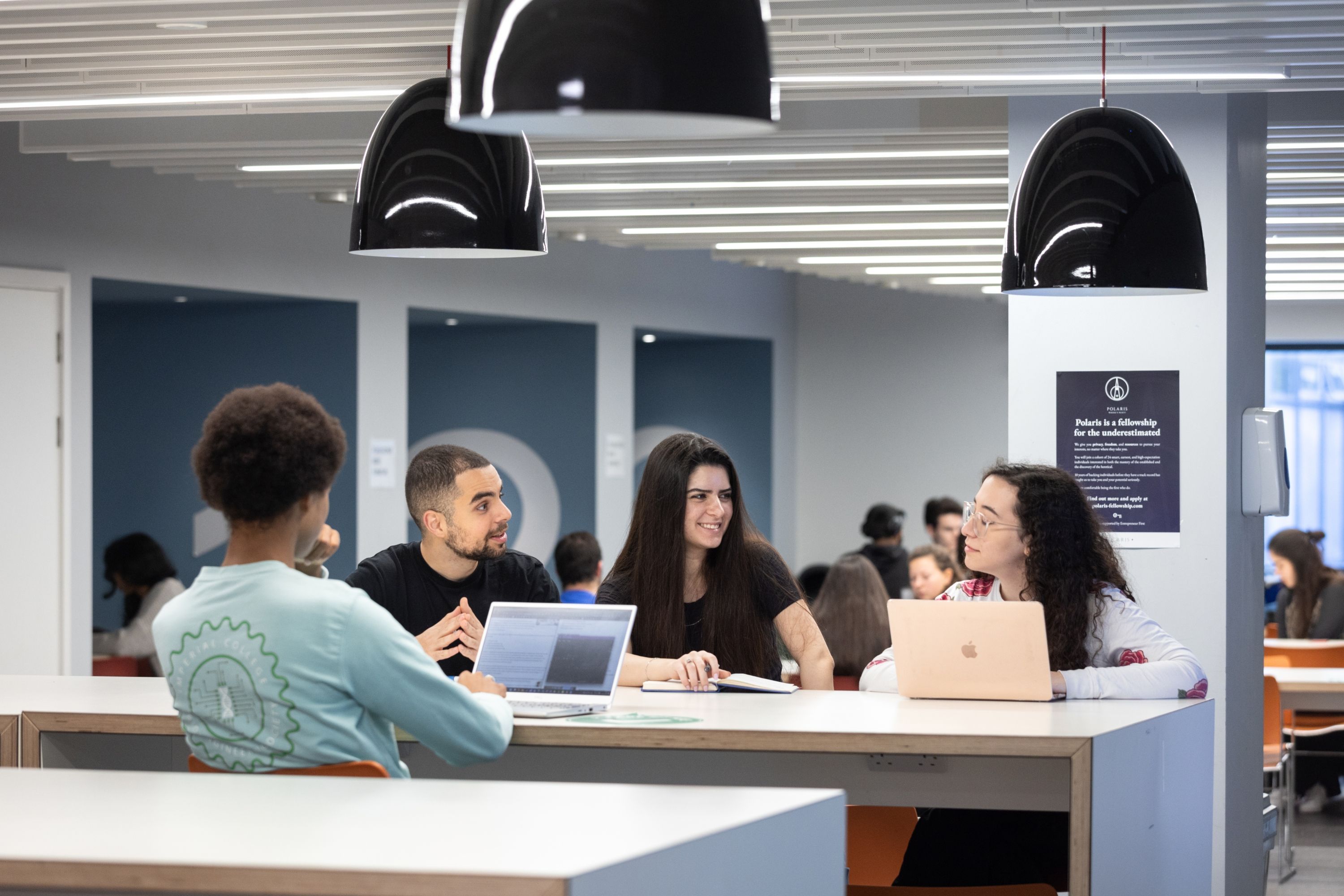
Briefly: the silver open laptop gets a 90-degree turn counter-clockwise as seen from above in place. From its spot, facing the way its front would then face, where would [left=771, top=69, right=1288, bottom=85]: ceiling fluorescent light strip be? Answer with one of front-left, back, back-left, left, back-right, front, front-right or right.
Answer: left

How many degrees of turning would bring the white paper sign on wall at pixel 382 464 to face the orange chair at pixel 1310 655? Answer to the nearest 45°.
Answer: approximately 45° to its left

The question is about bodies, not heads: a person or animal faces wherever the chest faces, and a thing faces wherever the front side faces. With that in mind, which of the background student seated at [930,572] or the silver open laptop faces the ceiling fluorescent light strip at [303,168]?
the background student seated

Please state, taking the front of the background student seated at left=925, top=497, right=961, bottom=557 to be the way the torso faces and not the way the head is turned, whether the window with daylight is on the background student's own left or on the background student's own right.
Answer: on the background student's own left

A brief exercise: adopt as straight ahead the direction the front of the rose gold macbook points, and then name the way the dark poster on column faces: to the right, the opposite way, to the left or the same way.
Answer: the opposite way

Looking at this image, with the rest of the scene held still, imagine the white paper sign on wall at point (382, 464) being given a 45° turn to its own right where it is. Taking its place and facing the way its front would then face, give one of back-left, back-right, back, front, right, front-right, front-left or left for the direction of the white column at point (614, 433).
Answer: back

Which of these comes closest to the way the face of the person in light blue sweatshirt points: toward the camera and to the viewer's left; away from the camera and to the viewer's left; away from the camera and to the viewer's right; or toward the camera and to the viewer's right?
away from the camera and to the viewer's right

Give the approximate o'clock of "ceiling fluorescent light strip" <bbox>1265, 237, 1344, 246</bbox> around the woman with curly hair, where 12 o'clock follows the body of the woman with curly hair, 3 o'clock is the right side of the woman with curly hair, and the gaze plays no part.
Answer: The ceiling fluorescent light strip is roughly at 5 o'clock from the woman with curly hair.

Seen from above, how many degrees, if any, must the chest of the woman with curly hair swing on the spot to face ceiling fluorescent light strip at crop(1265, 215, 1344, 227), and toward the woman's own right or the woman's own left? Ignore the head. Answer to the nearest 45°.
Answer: approximately 135° to the woman's own right

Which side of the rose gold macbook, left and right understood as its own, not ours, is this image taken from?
back

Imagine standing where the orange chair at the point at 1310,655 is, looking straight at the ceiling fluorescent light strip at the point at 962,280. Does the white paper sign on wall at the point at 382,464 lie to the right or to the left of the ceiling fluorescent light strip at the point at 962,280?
left

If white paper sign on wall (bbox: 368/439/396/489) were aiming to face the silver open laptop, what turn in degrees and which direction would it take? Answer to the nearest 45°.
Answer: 0° — it already faces it

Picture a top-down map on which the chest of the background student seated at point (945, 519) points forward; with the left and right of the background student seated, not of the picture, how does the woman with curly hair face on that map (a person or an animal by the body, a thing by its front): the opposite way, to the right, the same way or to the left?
to the right
